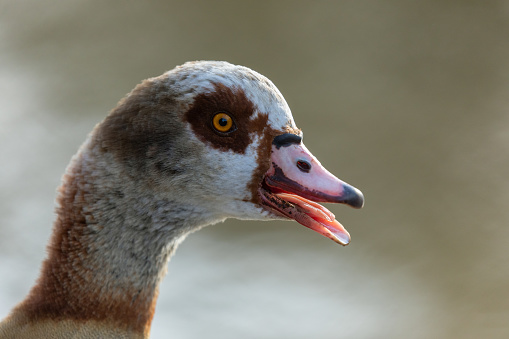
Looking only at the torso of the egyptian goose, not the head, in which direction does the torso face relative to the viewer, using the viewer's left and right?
facing to the right of the viewer
